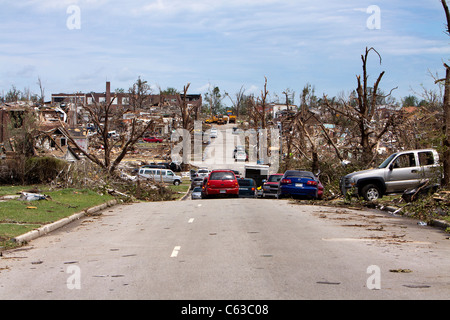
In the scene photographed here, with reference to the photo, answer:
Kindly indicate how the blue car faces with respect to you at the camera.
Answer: facing away from the viewer

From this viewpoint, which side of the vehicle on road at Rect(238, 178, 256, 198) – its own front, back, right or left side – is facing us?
back

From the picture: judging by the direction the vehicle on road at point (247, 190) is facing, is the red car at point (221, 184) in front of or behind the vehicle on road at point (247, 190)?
behind

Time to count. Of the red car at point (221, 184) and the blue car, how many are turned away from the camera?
2

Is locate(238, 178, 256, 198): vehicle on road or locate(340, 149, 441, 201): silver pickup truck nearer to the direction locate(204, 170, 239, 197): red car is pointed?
the vehicle on road

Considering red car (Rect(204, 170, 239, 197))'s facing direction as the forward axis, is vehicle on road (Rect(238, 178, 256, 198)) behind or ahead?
ahead

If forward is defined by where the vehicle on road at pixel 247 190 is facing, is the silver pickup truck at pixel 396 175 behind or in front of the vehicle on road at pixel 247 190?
behind

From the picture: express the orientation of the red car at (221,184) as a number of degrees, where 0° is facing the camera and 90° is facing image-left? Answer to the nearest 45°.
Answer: approximately 180°

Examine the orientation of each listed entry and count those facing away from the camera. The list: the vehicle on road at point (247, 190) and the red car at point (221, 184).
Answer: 2

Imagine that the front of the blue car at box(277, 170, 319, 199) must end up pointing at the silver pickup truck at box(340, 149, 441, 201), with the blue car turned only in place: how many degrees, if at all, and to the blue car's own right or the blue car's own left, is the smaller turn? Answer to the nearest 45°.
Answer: approximately 135° to the blue car's own right

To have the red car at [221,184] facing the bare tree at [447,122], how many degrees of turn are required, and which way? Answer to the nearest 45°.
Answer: approximately 135° to its right
